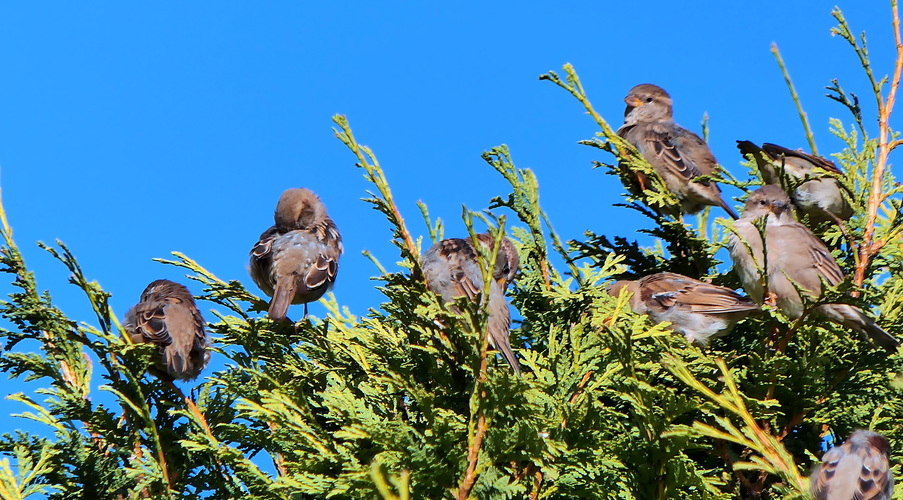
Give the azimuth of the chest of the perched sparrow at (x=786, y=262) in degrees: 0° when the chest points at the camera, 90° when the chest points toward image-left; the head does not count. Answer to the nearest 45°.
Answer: approximately 45°

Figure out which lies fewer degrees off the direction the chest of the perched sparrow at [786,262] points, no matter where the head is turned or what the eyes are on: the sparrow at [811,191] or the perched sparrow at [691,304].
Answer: the perched sparrow

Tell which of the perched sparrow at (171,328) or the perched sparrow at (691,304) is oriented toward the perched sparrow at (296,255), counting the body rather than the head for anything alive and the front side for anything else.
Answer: the perched sparrow at (691,304)

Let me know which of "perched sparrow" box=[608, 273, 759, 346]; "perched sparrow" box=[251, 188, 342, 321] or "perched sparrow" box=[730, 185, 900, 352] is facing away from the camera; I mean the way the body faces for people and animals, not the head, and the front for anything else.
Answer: "perched sparrow" box=[251, 188, 342, 321]

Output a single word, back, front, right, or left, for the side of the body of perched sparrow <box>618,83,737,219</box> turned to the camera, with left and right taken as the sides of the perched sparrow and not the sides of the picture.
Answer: left

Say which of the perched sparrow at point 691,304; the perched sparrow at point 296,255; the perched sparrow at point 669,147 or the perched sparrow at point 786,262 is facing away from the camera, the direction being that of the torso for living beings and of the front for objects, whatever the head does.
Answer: the perched sparrow at point 296,255

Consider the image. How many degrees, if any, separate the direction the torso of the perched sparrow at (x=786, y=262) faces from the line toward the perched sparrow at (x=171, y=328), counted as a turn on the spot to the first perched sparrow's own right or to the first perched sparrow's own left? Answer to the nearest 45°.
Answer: approximately 45° to the first perched sparrow's own right

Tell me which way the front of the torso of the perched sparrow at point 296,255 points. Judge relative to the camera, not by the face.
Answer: away from the camera

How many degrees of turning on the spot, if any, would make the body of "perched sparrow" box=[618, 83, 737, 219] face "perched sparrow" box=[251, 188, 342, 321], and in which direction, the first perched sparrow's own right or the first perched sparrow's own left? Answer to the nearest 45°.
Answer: approximately 45° to the first perched sparrow's own left

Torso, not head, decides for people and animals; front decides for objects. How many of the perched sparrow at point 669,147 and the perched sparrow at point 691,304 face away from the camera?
0

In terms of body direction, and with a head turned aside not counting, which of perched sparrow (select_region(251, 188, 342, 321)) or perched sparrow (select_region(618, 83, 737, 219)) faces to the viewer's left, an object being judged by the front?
perched sparrow (select_region(618, 83, 737, 219))

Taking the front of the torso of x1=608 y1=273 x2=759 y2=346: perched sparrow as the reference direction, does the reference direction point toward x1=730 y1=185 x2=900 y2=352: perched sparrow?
no

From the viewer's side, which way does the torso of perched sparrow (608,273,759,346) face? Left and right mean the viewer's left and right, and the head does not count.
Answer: facing to the left of the viewer

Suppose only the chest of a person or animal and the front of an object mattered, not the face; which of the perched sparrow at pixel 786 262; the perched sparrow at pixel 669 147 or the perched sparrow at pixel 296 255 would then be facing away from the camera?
the perched sparrow at pixel 296 255
